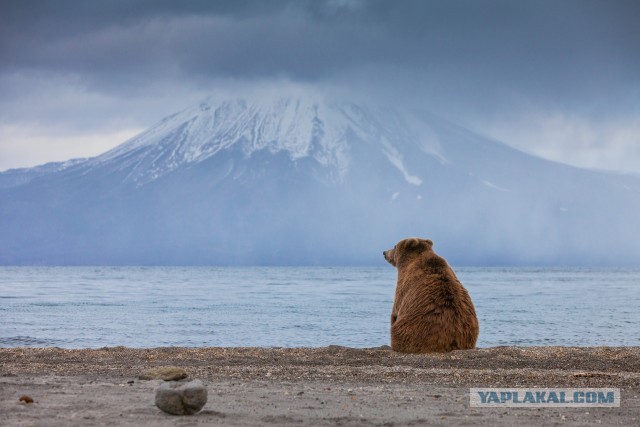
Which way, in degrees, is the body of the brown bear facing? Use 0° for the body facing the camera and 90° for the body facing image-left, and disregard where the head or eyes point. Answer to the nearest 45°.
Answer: approximately 135°

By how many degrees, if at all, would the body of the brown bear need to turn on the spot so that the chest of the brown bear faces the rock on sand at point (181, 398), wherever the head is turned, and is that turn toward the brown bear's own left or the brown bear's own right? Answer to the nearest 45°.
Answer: approximately 135° to the brown bear's own left

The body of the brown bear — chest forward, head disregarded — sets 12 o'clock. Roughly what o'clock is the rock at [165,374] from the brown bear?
The rock is roughly at 9 o'clock from the brown bear.
